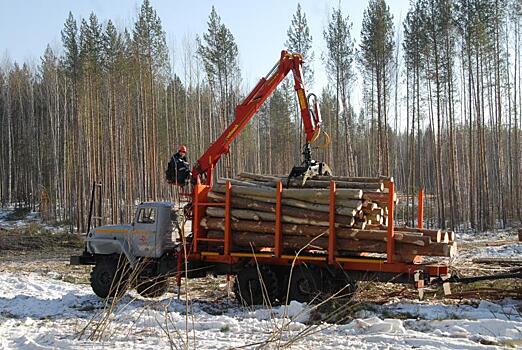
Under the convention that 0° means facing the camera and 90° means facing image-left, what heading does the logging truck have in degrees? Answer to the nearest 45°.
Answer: approximately 135°

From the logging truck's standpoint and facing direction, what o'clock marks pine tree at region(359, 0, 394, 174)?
The pine tree is roughly at 4 o'clock from the logging truck.
